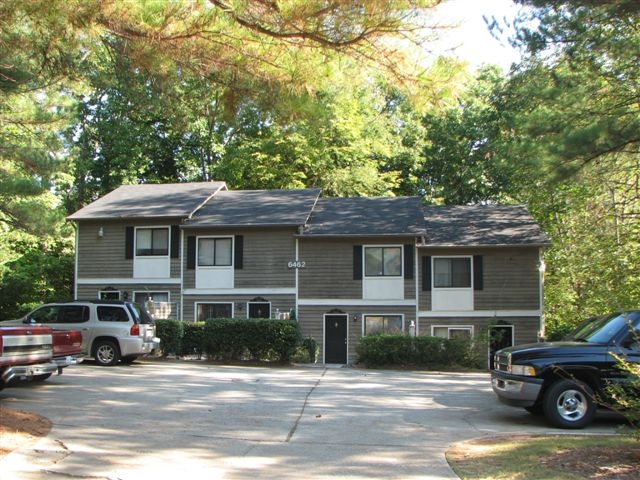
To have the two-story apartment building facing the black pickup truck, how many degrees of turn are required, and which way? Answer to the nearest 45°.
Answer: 0° — it already faces it

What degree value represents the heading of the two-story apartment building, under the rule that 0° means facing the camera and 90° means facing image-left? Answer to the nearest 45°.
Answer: approximately 0°

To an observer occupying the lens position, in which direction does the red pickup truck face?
facing away from the viewer and to the left of the viewer

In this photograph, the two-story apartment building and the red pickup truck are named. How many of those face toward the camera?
1

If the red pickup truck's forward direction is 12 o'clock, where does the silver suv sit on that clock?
The silver suv is roughly at 2 o'clock from the red pickup truck.

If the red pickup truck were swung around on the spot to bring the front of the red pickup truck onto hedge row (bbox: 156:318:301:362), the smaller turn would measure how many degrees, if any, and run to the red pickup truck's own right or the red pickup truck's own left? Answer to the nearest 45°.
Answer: approximately 90° to the red pickup truck's own right
